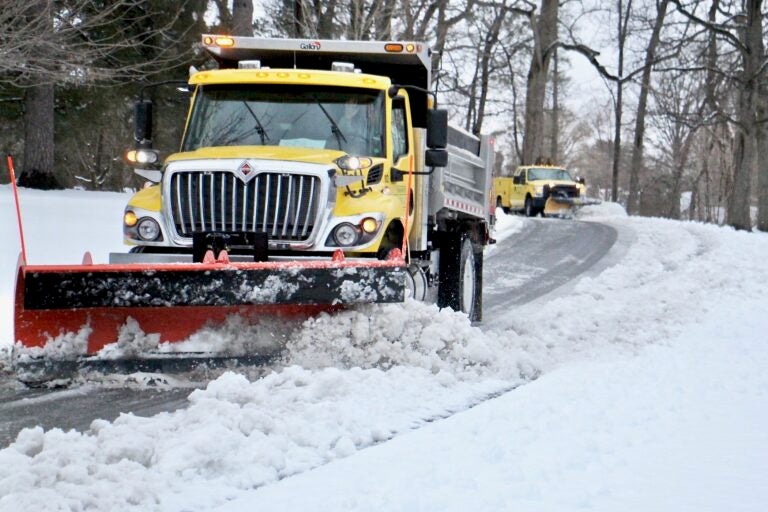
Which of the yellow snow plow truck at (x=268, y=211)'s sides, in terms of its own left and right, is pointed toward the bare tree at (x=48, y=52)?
right

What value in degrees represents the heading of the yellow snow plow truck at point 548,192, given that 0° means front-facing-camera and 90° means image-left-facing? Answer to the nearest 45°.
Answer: approximately 315°

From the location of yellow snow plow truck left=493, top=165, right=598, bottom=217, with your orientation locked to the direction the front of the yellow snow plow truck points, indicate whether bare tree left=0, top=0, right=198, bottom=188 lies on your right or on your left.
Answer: on your right

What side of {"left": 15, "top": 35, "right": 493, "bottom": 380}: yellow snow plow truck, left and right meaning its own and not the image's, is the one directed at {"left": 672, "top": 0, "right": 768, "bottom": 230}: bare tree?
back
